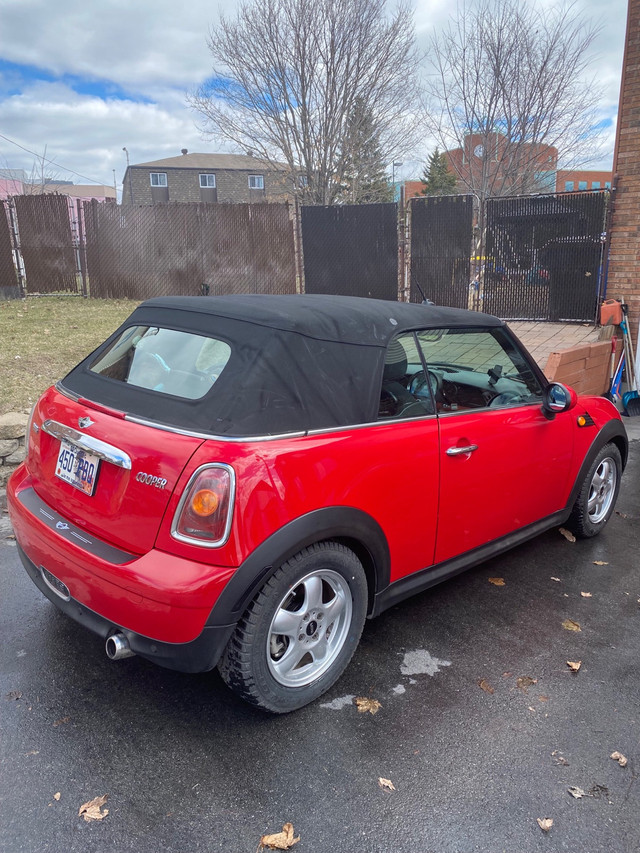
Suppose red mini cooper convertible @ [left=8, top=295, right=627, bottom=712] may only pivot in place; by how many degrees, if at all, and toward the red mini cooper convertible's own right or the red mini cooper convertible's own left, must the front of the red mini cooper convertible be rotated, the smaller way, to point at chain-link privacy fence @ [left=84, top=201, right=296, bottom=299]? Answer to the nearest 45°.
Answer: approximately 45° to the red mini cooper convertible's own left

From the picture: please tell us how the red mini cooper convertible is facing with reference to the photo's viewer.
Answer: facing away from the viewer and to the right of the viewer

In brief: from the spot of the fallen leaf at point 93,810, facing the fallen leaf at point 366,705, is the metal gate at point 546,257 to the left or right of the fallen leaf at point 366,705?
left

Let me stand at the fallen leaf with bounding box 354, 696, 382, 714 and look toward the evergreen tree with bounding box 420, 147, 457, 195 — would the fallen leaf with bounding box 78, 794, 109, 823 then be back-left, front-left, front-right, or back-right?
back-left

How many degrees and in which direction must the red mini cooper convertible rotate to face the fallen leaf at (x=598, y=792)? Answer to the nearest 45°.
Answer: approximately 90° to its right

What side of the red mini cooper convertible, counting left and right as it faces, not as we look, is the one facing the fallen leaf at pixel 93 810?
back

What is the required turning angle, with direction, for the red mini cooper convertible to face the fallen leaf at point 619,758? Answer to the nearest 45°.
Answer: approximately 45° to its right

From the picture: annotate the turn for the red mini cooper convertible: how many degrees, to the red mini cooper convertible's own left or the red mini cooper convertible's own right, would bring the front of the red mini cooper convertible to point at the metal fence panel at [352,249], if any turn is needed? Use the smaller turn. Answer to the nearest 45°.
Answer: approximately 45° to the red mini cooper convertible's own left

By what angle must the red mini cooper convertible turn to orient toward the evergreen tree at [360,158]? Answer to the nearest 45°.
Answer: approximately 45° to its left

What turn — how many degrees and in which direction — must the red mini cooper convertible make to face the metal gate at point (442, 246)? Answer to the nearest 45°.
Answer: approximately 45° to its left

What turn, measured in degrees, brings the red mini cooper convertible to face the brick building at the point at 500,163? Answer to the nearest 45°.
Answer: approximately 45° to its left
